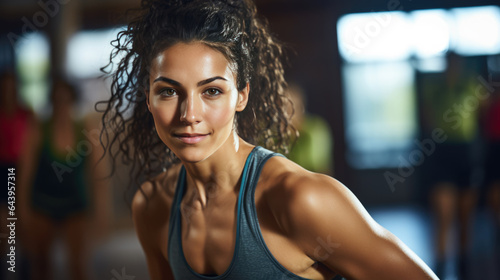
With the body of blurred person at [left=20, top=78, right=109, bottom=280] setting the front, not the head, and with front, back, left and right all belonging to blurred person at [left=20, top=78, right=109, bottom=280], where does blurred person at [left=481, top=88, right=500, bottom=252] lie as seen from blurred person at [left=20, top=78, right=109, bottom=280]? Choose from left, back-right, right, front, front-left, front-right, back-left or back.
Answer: left

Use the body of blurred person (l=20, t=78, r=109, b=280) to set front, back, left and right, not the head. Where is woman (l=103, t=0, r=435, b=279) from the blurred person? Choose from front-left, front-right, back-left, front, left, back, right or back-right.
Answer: front

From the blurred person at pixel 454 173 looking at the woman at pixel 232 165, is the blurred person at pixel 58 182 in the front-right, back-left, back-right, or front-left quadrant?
front-right

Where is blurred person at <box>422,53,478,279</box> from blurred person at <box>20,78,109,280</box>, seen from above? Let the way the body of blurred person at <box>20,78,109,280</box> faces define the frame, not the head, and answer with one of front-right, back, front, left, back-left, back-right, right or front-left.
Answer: left
